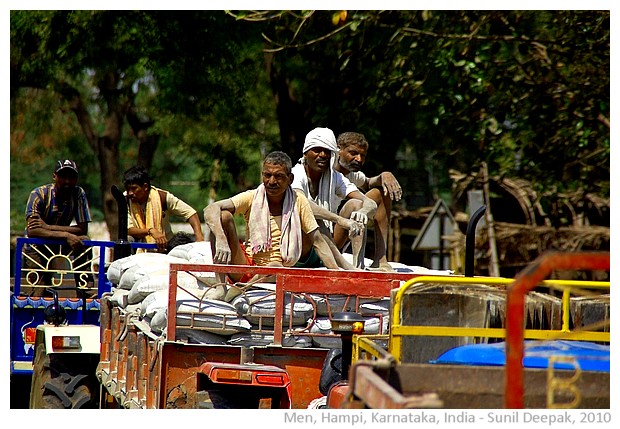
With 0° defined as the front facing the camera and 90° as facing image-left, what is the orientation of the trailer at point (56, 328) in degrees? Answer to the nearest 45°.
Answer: approximately 0°

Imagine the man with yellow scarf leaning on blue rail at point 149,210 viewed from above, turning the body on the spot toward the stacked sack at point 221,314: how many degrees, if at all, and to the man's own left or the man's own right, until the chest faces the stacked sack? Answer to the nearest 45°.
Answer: approximately 45° to the man's own left

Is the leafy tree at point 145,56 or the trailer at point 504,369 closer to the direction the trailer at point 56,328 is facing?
the trailer

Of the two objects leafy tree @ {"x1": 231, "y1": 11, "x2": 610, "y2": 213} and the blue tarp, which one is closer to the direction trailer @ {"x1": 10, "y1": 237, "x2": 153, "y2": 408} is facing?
the blue tarp

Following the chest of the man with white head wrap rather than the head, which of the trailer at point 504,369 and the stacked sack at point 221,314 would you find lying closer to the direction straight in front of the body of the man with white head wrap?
the trailer

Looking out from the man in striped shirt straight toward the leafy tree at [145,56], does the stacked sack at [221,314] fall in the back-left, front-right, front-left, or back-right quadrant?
back-right

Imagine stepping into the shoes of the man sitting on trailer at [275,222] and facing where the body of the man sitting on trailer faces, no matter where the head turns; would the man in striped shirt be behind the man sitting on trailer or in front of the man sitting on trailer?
behind

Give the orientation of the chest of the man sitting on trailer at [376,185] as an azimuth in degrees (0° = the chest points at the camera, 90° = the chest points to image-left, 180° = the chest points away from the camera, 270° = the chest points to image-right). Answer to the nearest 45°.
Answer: approximately 315°

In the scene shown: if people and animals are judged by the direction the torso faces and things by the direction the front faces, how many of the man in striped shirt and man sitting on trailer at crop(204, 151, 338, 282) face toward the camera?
2

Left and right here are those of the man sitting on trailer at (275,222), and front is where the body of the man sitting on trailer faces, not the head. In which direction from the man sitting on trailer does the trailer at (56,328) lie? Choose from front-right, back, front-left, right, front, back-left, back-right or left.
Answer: back-right

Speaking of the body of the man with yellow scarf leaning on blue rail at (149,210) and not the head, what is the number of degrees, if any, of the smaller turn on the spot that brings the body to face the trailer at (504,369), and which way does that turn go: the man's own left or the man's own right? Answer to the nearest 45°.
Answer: approximately 45° to the man's own left
